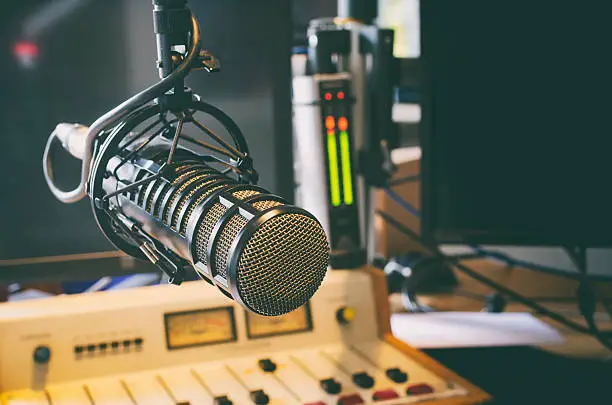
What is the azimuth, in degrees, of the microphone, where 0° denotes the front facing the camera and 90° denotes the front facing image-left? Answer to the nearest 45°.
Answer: approximately 315°

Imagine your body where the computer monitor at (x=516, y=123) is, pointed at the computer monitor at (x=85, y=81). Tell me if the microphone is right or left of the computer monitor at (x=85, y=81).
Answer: left

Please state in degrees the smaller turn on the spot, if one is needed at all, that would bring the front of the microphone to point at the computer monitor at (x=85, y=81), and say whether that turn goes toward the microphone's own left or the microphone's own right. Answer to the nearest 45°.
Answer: approximately 135° to the microphone's own left

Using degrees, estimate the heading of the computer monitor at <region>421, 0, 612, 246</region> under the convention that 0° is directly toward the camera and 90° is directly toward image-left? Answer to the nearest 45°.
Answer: approximately 0°

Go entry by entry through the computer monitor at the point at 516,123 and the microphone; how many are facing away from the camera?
0

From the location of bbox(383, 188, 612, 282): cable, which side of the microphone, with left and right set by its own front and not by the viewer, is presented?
left

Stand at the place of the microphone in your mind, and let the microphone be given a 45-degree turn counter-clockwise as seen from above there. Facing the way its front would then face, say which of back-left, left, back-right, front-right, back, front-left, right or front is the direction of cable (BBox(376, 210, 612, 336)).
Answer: front-left

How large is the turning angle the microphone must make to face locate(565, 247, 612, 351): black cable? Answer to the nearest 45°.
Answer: approximately 90° to its left
